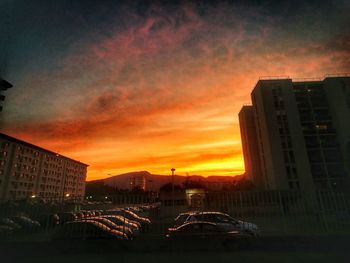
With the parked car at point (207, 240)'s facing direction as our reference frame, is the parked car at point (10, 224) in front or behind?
behind

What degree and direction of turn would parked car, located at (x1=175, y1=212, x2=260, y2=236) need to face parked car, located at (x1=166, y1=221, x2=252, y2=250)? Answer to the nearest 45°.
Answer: approximately 135° to its right

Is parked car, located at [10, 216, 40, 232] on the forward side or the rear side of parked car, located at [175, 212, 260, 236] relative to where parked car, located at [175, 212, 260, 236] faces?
on the rear side

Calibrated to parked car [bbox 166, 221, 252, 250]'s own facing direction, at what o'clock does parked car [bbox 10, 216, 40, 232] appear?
parked car [bbox 10, 216, 40, 232] is roughly at 6 o'clock from parked car [bbox 166, 221, 252, 250].

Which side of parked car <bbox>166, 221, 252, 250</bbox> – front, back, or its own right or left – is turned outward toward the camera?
right

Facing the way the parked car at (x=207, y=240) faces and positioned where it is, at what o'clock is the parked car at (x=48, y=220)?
the parked car at (x=48, y=220) is roughly at 6 o'clock from the parked car at (x=207, y=240).

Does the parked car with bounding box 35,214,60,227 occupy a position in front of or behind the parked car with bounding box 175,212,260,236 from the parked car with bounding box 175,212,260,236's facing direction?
behind

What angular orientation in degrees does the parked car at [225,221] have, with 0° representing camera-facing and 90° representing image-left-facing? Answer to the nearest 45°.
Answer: approximately 270°
